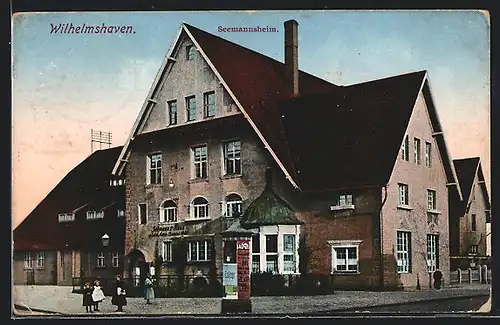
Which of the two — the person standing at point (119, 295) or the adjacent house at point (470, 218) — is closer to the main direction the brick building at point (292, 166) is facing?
the person standing

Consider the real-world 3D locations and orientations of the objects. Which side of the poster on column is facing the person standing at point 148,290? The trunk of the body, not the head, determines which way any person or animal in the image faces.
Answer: right

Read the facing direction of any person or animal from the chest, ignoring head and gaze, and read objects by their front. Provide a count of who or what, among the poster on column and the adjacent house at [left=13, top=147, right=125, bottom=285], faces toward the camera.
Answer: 2

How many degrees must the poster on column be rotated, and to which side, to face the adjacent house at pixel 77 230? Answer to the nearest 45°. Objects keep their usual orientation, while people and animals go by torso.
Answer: approximately 90° to its right

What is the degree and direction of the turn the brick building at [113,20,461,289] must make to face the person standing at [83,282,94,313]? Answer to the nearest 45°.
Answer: approximately 45° to its right

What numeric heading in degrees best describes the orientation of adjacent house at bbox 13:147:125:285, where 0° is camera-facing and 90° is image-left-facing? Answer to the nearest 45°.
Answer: approximately 0°

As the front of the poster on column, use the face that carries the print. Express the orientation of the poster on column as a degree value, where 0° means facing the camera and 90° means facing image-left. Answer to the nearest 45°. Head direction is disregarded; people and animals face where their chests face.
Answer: approximately 0°

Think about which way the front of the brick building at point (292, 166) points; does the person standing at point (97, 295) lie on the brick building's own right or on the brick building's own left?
on the brick building's own right

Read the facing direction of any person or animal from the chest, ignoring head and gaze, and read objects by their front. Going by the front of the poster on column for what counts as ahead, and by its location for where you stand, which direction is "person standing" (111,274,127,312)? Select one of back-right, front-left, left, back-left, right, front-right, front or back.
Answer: right

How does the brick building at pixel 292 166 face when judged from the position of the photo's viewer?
facing the viewer and to the left of the viewer

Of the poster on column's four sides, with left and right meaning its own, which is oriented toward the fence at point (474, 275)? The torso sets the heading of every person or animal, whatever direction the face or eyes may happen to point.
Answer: left
